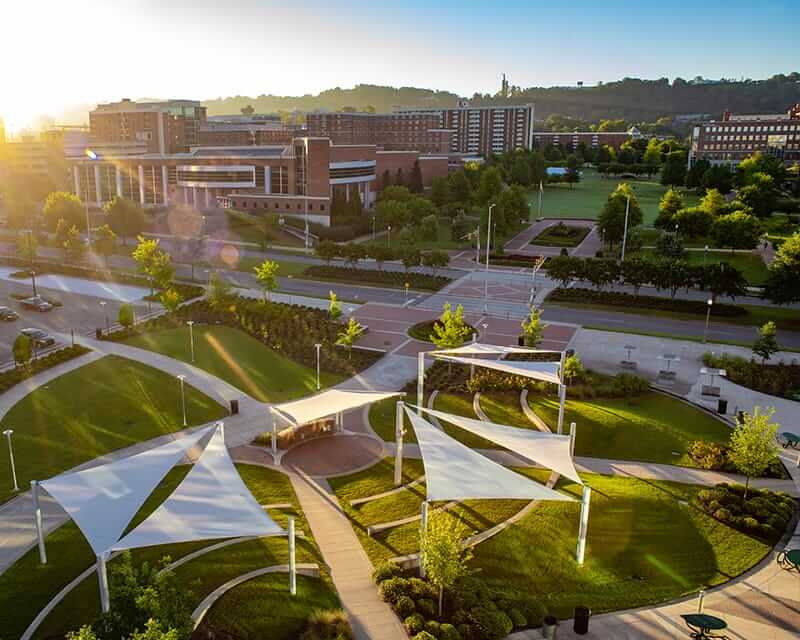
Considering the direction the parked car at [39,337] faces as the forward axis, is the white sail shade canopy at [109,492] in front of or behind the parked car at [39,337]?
in front

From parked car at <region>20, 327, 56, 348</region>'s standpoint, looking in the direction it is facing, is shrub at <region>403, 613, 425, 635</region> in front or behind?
in front

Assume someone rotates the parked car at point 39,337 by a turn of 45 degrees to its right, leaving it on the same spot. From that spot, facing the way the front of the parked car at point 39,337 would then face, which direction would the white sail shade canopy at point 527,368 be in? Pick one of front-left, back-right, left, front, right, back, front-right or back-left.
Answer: front-left

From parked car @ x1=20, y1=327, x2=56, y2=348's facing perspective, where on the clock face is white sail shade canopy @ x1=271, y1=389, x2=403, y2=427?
The white sail shade canopy is roughly at 1 o'clock from the parked car.

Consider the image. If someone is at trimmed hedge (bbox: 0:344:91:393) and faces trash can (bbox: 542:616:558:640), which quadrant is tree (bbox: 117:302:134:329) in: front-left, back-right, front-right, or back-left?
back-left

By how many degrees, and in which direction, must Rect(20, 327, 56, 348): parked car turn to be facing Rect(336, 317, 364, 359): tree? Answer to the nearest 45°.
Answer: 0° — it already faces it

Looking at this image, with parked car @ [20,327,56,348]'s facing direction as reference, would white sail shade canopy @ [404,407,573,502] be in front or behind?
in front

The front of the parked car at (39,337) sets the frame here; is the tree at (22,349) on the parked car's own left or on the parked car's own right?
on the parked car's own right

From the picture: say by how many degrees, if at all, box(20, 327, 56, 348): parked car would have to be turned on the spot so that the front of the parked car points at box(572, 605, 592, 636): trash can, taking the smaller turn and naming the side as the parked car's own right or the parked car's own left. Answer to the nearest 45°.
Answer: approximately 45° to the parked car's own right

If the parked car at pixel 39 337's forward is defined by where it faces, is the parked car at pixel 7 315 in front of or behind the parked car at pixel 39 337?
behind

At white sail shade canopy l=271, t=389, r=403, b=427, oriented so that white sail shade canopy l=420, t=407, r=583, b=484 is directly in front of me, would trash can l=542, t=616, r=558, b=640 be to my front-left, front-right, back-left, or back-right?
front-right

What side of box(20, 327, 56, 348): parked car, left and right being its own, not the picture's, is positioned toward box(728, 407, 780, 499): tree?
front

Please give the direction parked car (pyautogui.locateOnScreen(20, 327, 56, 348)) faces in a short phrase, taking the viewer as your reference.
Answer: facing the viewer and to the right of the viewer
